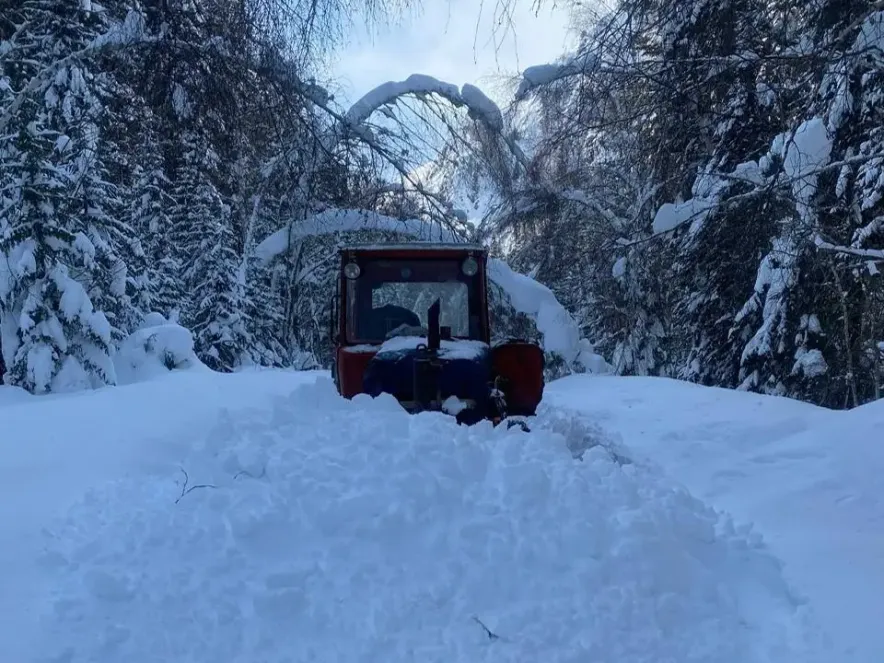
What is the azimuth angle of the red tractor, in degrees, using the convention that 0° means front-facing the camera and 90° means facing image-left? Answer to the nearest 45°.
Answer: approximately 0°

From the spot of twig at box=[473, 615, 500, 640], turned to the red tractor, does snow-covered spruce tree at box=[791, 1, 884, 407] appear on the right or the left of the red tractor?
right

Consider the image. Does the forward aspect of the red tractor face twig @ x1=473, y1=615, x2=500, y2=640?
yes

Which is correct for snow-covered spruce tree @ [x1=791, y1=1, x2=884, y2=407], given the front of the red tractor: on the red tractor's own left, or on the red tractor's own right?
on the red tractor's own left

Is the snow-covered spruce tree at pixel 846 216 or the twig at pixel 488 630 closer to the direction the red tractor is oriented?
the twig

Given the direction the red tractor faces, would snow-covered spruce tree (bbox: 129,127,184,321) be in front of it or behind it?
behind

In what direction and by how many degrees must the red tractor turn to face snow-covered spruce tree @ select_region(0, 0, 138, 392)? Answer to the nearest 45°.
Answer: approximately 135° to its right

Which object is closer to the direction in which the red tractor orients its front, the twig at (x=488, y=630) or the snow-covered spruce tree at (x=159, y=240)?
the twig

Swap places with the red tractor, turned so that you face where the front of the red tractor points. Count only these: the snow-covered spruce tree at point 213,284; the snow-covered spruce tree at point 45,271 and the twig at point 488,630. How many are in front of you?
1
